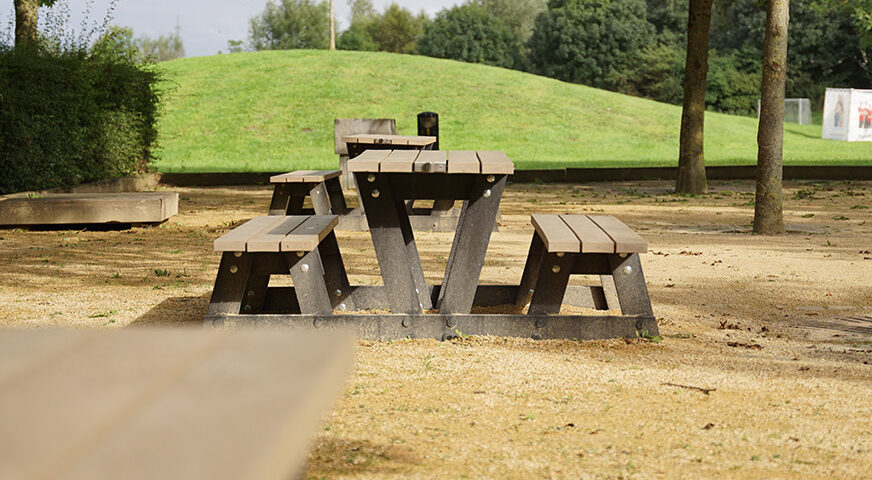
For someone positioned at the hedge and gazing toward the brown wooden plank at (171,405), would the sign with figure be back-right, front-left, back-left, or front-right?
back-left

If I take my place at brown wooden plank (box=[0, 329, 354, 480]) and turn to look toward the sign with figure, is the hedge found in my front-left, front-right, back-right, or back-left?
front-left

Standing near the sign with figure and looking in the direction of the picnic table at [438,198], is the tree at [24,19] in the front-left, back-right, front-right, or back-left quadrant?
front-right
